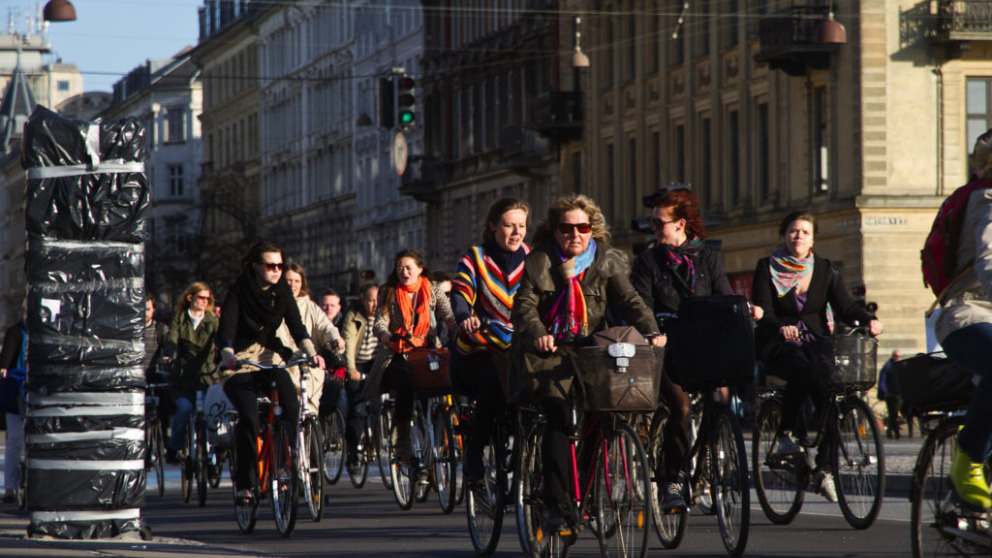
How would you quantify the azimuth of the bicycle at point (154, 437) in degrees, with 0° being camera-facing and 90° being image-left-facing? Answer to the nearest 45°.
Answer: approximately 315°

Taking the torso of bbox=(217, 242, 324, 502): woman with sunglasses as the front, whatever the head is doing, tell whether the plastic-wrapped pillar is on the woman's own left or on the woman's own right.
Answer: on the woman's own right

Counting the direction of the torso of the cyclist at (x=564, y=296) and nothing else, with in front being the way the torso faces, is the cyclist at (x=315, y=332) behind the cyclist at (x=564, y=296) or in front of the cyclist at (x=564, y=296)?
behind

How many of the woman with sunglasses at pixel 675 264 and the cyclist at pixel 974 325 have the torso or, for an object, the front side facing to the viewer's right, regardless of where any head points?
1

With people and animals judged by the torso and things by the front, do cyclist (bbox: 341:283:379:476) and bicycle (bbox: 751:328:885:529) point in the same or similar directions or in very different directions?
same or similar directions

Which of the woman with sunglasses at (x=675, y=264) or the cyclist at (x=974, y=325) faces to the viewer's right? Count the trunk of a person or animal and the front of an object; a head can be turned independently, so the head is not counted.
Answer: the cyclist

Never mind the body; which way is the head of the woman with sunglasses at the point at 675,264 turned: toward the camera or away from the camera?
toward the camera

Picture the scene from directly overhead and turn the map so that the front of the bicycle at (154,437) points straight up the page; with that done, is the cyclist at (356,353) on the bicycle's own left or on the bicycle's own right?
on the bicycle's own left

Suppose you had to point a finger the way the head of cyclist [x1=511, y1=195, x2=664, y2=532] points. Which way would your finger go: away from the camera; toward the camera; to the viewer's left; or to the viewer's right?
toward the camera

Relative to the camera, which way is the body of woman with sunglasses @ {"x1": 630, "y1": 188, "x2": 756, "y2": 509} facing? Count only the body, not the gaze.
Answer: toward the camera

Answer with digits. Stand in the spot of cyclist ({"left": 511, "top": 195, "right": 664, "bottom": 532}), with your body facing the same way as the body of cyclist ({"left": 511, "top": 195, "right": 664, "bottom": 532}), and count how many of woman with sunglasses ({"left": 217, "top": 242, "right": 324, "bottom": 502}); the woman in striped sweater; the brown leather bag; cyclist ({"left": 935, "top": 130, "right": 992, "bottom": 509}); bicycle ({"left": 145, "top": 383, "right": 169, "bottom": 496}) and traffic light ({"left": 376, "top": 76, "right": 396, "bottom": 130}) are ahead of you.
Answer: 1

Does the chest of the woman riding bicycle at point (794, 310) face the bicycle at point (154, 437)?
no

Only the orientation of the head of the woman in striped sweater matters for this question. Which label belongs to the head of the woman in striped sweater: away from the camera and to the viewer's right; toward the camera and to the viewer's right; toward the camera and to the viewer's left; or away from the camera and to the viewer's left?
toward the camera and to the viewer's right
